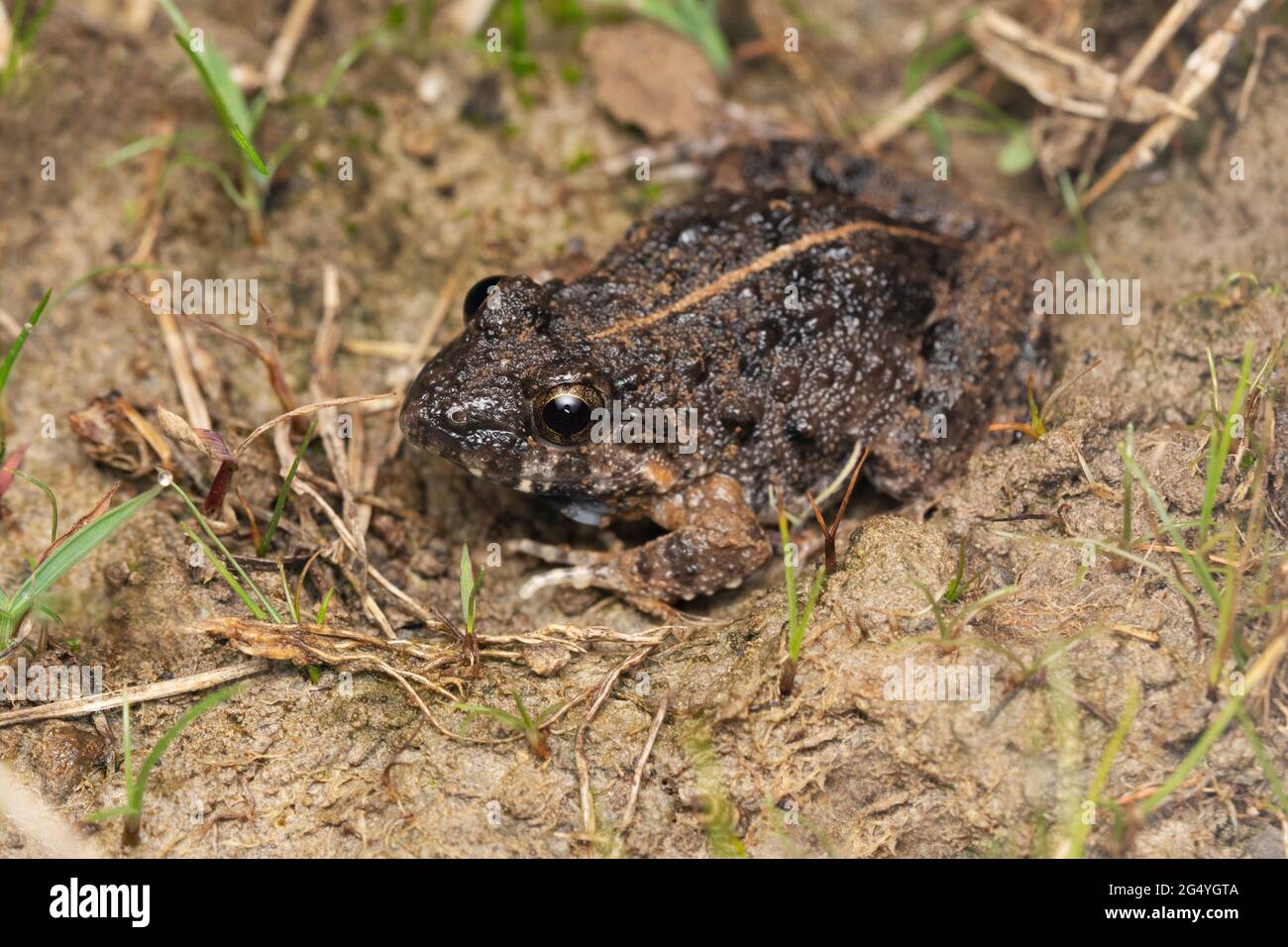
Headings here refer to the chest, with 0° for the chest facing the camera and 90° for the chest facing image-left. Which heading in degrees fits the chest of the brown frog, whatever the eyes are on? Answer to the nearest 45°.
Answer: approximately 45°

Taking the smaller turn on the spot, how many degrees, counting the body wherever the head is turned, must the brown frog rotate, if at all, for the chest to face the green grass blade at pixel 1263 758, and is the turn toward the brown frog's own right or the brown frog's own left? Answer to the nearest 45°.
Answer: approximately 90° to the brown frog's own left

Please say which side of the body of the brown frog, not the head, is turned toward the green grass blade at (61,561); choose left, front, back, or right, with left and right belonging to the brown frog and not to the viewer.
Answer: front
